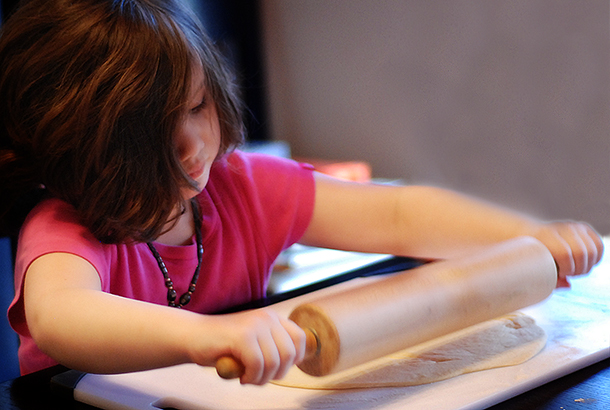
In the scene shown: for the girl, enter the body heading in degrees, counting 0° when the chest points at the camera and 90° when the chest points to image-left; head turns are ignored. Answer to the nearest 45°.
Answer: approximately 315°

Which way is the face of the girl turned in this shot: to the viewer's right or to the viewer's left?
to the viewer's right
